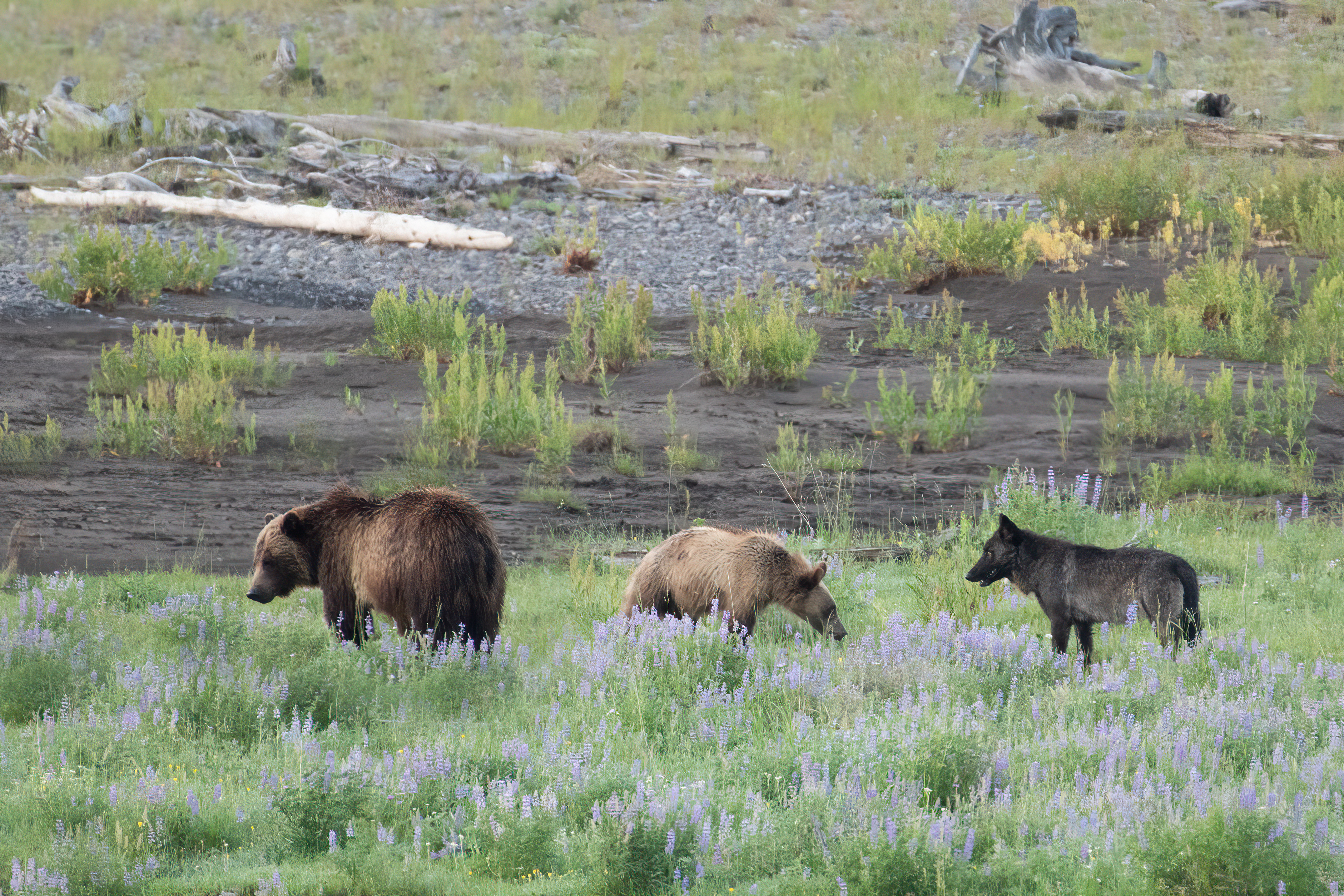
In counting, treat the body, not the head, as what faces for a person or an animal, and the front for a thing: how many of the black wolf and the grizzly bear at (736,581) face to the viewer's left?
1

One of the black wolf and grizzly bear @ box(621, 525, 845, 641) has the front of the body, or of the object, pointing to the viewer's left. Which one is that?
the black wolf

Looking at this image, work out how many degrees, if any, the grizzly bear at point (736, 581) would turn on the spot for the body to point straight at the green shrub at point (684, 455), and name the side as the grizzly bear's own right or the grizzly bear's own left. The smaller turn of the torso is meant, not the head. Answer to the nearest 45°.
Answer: approximately 90° to the grizzly bear's own left

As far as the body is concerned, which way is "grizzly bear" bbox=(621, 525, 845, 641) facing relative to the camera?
to the viewer's right

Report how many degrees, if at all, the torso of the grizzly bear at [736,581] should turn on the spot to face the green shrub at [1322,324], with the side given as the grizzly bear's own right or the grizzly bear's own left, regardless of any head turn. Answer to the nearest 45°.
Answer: approximately 45° to the grizzly bear's own left

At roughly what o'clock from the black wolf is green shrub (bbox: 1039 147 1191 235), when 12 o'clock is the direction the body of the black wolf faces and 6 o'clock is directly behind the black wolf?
The green shrub is roughly at 3 o'clock from the black wolf.

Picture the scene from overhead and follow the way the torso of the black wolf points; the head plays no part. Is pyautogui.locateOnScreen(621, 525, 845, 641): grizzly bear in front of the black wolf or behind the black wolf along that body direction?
in front

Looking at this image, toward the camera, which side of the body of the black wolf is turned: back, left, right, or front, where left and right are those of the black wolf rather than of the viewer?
left

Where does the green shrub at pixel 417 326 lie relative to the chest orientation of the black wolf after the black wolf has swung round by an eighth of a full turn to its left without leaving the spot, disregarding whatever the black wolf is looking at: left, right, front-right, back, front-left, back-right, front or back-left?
right

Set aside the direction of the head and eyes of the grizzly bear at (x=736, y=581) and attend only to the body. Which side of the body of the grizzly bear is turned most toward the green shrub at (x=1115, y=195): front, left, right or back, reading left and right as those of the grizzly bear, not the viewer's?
left

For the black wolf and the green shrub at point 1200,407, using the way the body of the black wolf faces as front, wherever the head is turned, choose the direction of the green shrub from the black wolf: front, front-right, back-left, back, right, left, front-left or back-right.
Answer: right

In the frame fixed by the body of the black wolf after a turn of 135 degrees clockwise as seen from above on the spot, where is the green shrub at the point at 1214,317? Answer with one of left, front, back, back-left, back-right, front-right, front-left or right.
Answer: front-left

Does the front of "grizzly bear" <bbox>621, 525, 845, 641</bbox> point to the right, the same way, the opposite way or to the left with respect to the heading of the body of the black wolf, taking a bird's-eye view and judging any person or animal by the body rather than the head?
the opposite way

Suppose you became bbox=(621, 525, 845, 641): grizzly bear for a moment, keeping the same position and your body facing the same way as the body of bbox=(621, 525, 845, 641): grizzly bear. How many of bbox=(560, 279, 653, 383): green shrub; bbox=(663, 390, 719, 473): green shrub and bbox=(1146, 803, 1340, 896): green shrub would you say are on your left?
2

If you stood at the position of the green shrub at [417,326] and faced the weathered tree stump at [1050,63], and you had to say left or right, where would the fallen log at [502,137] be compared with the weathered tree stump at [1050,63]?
left
